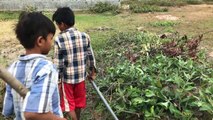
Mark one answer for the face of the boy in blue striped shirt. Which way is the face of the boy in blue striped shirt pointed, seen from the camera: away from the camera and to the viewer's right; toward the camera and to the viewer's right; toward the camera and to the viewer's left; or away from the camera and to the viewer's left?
away from the camera and to the viewer's right

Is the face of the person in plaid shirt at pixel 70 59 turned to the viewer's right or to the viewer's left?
to the viewer's left

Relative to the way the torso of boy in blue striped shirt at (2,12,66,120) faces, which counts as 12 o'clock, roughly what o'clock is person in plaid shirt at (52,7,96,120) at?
The person in plaid shirt is roughly at 11 o'clock from the boy in blue striped shirt.

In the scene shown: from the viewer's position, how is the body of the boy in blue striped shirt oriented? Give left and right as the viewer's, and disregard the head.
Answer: facing away from the viewer and to the right of the viewer

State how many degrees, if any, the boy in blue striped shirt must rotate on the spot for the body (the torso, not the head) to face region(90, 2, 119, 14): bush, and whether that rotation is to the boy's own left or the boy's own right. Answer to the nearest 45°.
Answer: approximately 45° to the boy's own left
